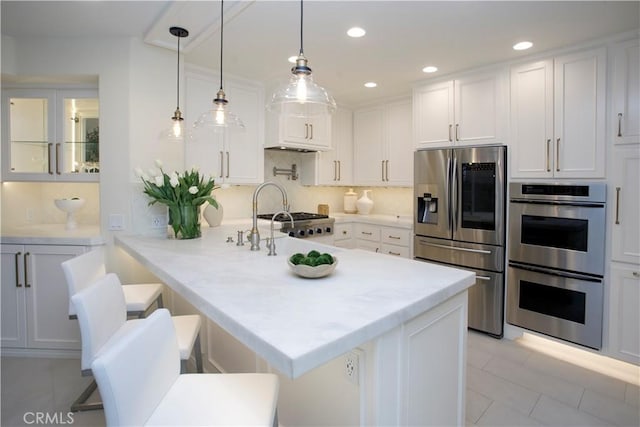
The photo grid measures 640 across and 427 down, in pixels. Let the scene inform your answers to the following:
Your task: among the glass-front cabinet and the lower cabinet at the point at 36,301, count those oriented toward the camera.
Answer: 2

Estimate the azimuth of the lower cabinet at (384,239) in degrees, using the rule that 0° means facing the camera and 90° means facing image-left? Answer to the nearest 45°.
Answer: approximately 45°

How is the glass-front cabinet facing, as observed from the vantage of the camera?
facing the viewer

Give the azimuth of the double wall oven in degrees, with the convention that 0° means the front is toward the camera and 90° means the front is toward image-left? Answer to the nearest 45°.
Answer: approximately 45°

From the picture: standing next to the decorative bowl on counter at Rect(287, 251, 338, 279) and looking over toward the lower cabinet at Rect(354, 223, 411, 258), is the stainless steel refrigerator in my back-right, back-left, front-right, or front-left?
front-right

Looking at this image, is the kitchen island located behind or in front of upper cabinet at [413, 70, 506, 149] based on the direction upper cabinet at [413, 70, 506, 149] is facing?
in front
